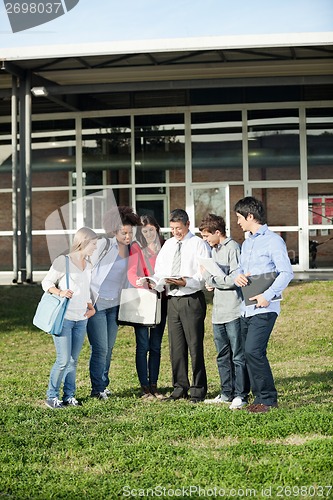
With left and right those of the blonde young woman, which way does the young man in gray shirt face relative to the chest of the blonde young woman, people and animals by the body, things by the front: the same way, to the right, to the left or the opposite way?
to the right

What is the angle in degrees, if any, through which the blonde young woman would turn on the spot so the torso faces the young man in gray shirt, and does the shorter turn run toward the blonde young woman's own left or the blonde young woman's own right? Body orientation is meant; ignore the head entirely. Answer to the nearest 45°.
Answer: approximately 45° to the blonde young woman's own left

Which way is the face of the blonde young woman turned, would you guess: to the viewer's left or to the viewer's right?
to the viewer's right

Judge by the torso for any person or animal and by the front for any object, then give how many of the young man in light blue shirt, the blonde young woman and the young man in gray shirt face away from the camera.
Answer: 0

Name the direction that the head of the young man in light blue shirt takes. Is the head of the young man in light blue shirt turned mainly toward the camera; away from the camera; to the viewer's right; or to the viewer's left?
to the viewer's left

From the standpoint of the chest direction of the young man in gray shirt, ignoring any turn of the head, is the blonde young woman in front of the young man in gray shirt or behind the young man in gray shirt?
in front

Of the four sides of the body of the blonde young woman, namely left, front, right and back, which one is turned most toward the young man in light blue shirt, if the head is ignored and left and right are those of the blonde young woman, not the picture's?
front

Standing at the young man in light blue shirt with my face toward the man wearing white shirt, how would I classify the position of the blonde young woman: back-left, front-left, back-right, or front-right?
front-left

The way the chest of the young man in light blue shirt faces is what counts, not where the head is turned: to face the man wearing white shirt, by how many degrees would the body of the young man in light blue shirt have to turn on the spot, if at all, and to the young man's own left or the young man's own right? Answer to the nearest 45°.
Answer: approximately 90° to the young man's own right

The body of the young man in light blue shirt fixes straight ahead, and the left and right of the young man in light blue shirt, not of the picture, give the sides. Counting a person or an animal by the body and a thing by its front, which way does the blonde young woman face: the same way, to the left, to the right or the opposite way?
to the left

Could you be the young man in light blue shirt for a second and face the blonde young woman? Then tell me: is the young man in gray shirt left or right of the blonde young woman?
right

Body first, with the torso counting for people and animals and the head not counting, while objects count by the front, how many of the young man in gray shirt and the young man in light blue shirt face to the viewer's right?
0

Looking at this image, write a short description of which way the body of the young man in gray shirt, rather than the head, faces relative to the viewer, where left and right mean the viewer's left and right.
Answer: facing the viewer and to the left of the viewer

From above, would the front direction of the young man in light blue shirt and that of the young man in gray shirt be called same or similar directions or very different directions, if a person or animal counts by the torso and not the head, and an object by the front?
same or similar directions
